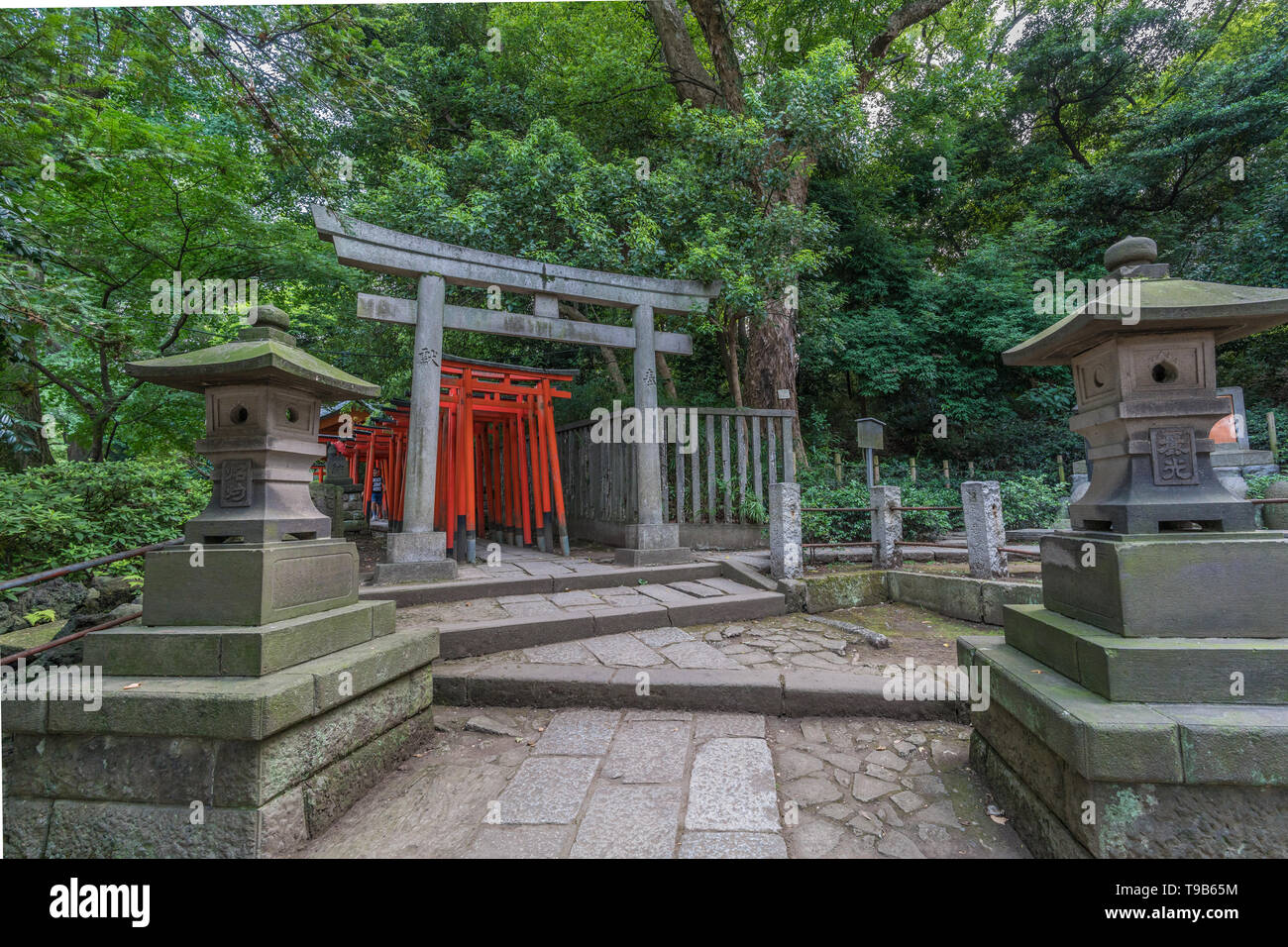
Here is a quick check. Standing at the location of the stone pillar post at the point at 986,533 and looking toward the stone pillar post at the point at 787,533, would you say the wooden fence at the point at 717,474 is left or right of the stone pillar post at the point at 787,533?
right

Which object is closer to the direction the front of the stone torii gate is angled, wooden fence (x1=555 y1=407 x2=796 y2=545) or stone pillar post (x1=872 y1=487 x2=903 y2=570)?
the stone pillar post

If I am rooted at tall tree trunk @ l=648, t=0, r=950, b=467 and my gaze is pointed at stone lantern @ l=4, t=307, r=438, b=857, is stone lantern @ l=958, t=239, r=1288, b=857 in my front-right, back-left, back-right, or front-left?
front-left

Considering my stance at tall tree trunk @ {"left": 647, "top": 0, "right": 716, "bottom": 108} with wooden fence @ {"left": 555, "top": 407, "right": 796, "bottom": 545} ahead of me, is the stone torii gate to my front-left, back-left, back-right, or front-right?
front-right

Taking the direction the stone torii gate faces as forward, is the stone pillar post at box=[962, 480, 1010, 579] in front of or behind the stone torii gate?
in front

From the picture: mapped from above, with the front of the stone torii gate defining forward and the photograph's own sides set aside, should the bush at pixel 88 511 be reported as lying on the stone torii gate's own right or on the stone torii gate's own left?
on the stone torii gate's own right

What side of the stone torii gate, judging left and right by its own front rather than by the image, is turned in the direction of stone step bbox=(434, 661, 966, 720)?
front

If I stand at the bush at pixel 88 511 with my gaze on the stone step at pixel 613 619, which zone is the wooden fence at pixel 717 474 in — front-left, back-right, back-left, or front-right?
front-left

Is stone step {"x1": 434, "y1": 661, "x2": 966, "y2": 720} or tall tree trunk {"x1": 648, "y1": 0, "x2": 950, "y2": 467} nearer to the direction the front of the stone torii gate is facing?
the stone step

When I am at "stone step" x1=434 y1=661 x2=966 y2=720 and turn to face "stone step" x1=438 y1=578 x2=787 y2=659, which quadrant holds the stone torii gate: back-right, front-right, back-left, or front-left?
front-left

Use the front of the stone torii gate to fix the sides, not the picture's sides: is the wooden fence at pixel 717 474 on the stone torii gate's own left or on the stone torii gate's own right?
on the stone torii gate's own left

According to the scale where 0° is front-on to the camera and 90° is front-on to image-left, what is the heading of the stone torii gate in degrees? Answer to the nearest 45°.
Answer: approximately 315°

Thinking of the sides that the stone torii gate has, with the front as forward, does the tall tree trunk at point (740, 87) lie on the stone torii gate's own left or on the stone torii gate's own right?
on the stone torii gate's own left
